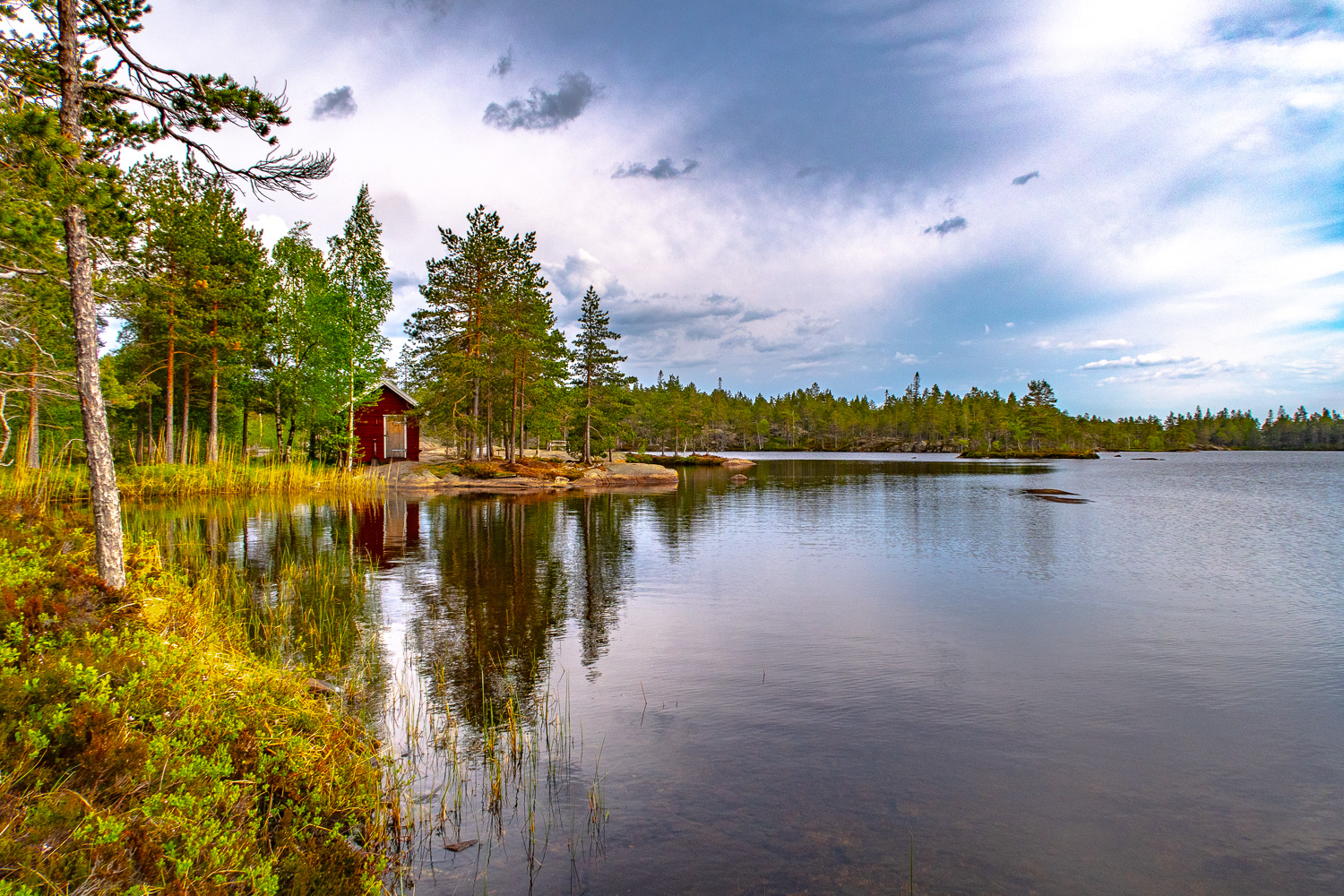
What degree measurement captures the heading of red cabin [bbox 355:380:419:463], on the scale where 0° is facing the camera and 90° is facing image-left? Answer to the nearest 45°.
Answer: approximately 0°

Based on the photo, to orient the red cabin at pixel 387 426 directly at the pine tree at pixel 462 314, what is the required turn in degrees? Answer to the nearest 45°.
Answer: approximately 45° to its left

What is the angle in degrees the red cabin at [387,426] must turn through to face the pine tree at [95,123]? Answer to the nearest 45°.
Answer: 0° — it already faces it
